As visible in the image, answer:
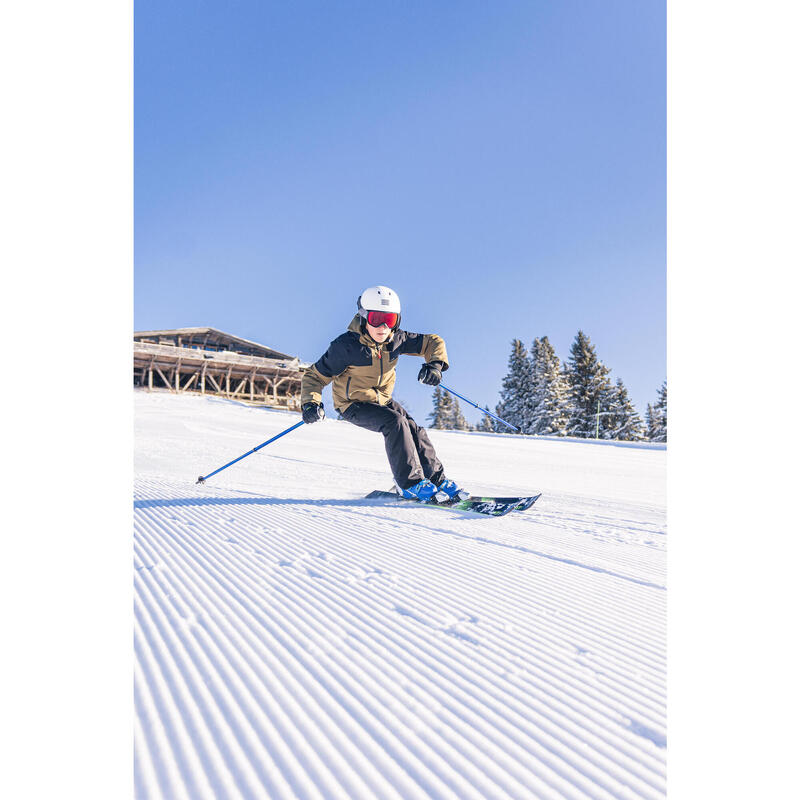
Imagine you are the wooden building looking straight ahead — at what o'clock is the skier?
The skier is roughly at 12 o'clock from the wooden building.

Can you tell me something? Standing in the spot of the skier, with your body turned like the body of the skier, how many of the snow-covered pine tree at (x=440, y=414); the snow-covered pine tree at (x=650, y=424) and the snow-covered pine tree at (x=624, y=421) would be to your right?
0

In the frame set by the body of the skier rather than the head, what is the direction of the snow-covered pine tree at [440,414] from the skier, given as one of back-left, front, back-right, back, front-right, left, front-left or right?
back-left

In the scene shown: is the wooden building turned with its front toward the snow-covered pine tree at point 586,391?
no

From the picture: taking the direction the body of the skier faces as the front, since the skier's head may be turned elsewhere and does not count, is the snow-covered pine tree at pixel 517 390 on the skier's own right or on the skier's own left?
on the skier's own left

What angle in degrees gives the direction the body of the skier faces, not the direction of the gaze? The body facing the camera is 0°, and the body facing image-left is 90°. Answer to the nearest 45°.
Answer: approximately 315°

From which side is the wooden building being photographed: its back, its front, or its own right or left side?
front

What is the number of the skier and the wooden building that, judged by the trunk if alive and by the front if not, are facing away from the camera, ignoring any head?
0

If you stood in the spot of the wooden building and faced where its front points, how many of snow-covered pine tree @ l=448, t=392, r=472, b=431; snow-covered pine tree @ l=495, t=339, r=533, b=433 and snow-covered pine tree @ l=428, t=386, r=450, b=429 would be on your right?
0

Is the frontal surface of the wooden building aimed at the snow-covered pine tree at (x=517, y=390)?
no

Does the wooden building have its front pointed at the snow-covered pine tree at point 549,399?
no

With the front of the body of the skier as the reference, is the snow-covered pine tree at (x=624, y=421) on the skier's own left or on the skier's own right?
on the skier's own left
